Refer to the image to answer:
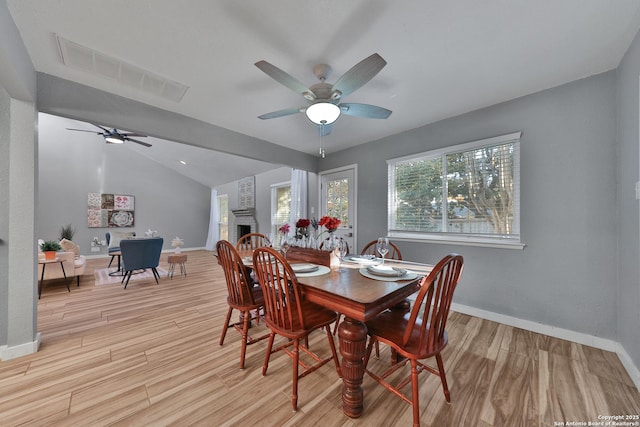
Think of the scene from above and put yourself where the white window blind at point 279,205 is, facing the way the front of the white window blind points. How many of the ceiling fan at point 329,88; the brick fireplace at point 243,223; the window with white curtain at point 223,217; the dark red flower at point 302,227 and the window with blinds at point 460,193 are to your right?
2

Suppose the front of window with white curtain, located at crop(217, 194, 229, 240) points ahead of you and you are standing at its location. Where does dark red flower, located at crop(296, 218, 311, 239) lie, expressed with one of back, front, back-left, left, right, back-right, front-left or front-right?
left

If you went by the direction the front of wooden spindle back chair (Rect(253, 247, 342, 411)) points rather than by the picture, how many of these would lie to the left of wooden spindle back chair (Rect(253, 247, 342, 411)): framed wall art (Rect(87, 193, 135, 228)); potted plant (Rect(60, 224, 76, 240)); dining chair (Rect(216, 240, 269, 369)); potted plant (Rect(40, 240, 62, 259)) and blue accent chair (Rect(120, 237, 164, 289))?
5

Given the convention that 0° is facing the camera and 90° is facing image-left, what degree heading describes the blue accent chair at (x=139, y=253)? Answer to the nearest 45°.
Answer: approximately 180°

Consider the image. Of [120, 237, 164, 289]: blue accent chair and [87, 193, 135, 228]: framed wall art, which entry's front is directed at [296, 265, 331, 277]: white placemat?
the framed wall art

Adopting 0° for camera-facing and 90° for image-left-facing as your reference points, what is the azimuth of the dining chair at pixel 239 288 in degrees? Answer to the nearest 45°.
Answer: approximately 225°

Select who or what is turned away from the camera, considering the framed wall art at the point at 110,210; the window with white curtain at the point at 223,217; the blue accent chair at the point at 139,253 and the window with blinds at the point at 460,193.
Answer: the blue accent chair

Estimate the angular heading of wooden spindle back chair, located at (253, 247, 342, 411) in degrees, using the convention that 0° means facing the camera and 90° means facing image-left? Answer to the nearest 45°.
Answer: approximately 225°

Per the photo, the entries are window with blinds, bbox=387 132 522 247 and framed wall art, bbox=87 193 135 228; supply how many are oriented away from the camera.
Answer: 0

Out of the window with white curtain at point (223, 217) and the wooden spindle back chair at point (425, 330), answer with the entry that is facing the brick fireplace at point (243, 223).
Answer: the wooden spindle back chair

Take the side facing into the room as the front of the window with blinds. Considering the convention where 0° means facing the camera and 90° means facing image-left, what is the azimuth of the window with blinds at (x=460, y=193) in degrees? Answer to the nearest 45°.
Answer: approximately 45°

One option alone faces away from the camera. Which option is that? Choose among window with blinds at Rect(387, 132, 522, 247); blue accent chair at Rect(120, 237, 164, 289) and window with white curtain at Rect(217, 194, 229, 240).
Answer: the blue accent chair
